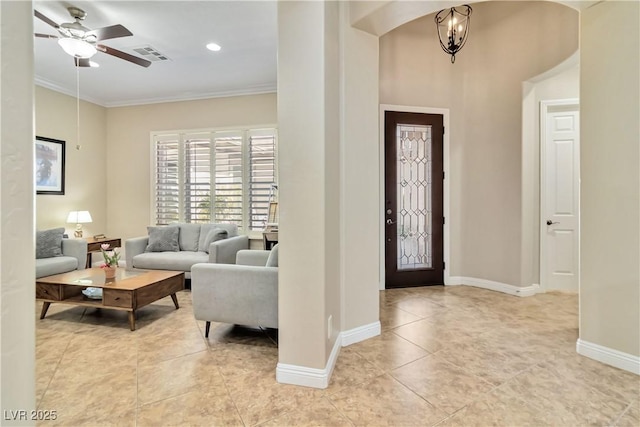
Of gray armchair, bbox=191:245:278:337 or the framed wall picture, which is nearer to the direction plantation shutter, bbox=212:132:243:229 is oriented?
the gray armchair

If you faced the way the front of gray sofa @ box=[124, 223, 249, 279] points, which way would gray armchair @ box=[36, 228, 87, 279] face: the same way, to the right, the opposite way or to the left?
to the left

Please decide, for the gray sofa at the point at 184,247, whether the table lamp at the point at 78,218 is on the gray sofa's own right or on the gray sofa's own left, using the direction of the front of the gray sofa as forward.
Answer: on the gray sofa's own right

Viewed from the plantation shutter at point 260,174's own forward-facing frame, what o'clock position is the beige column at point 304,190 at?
The beige column is roughly at 12 o'clock from the plantation shutter.

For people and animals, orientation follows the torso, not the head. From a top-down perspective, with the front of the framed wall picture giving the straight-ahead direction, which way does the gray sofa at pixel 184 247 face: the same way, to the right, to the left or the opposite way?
to the right

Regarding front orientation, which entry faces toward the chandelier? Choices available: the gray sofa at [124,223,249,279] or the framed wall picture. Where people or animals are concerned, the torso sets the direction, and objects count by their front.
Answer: the framed wall picture

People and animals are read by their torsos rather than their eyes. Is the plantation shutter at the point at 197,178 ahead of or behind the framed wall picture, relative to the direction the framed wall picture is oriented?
ahead

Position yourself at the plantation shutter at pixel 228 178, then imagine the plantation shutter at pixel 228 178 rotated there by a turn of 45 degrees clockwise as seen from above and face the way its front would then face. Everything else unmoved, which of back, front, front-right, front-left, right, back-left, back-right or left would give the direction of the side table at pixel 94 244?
front-right

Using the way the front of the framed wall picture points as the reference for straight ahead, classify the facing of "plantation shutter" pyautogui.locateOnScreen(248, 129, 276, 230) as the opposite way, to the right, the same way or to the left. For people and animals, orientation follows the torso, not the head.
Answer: to the right

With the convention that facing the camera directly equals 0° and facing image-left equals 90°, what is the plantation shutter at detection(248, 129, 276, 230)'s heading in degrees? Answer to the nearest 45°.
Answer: approximately 0°
